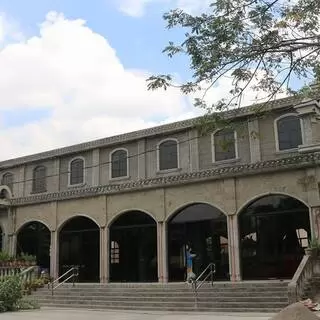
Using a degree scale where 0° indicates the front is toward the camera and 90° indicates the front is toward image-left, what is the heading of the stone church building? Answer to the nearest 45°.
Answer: approximately 45°
